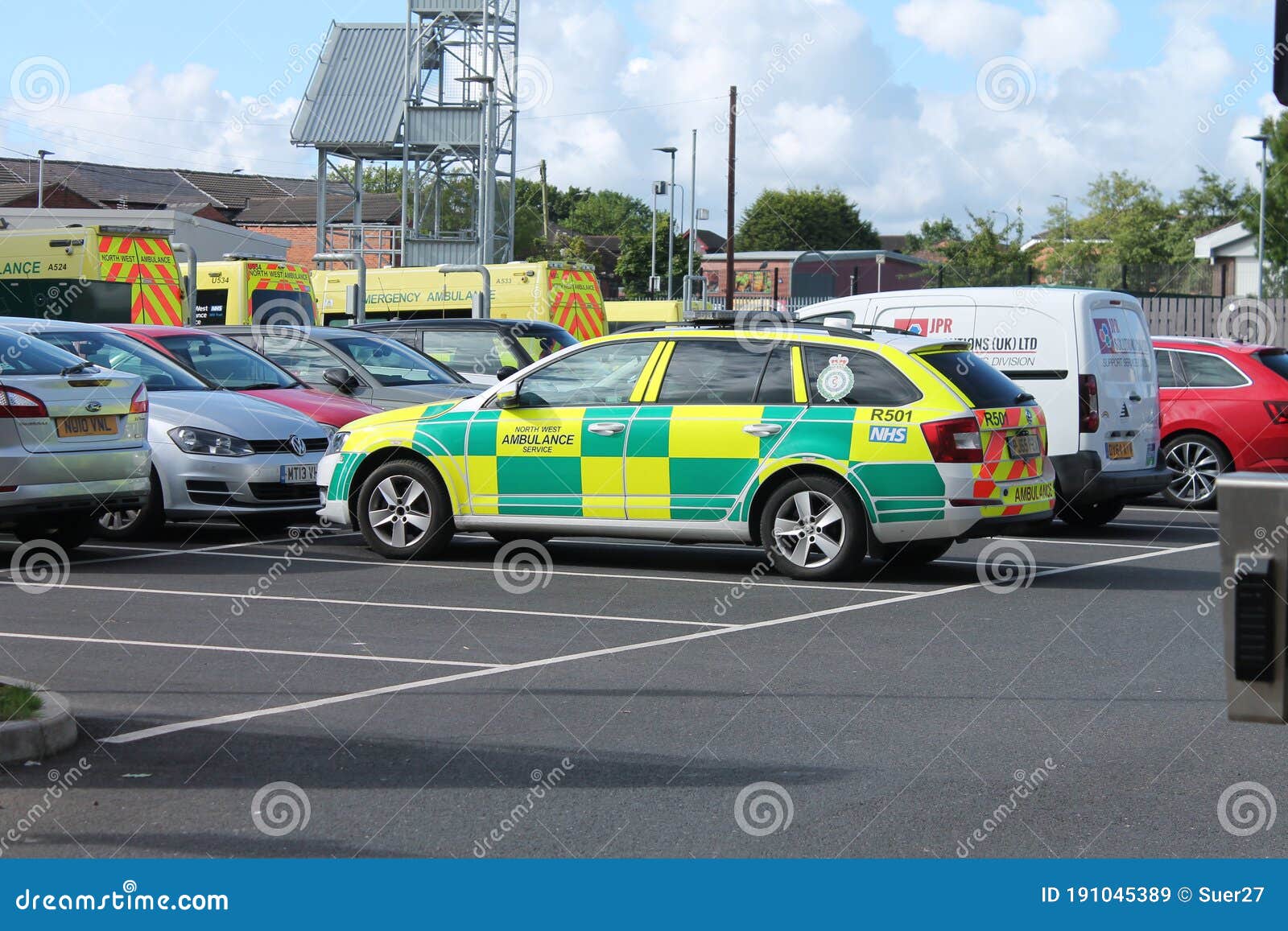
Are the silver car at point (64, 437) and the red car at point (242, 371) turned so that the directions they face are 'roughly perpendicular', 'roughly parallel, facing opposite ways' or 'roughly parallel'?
roughly parallel, facing opposite ways

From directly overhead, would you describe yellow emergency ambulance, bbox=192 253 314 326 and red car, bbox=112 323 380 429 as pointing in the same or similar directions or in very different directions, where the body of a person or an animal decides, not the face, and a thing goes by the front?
very different directions

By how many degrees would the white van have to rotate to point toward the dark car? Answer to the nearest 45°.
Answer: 0° — it already faces it

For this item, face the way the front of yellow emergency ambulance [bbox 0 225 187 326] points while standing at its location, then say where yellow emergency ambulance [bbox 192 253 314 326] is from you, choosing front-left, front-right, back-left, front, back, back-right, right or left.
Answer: right

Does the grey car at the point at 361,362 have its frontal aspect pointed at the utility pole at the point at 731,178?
no

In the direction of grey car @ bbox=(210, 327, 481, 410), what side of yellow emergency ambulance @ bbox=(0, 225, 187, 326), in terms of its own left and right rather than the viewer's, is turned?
back

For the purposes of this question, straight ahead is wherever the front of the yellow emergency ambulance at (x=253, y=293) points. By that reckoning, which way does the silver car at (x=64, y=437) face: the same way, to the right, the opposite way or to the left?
the same way

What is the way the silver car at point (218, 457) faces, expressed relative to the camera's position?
facing the viewer and to the right of the viewer

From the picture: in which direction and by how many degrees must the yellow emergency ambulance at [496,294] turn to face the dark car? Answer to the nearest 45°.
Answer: approximately 135° to its left

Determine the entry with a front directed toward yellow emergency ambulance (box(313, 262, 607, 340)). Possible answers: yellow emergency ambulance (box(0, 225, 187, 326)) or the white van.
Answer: the white van

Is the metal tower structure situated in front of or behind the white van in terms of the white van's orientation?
in front

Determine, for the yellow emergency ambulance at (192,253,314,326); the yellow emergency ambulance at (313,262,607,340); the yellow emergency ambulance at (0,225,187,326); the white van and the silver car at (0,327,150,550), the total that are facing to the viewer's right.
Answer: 0

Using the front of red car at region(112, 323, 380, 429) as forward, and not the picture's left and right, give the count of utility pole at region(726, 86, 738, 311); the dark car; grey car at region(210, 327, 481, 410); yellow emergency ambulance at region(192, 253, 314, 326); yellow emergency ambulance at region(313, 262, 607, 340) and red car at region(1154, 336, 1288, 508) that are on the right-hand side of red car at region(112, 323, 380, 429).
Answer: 0

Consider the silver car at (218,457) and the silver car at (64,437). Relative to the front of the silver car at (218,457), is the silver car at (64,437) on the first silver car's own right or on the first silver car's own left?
on the first silver car's own right

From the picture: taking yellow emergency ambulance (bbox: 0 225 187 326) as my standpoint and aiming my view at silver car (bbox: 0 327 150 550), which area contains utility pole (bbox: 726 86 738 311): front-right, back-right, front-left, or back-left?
back-left
